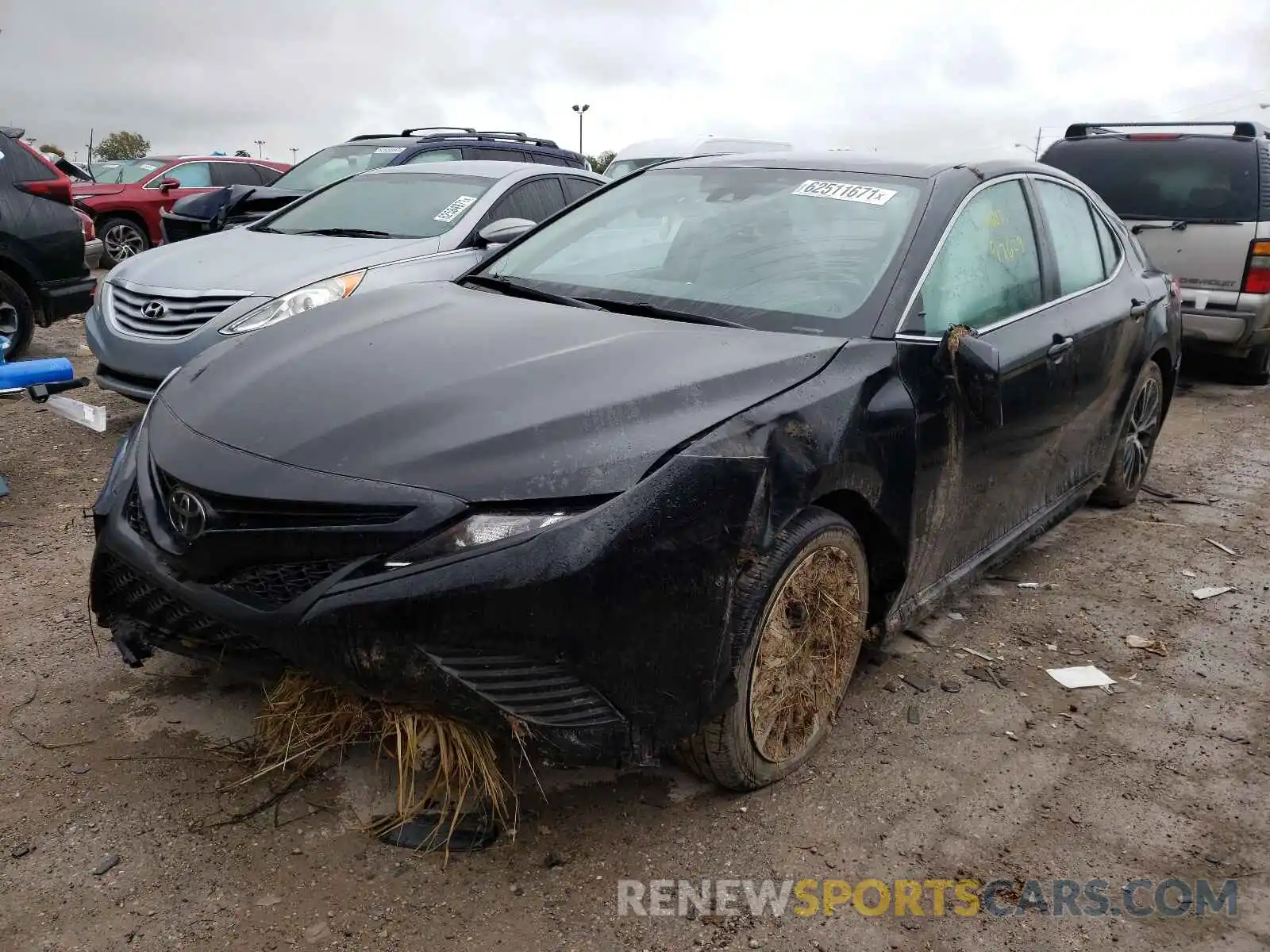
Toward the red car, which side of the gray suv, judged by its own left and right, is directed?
left

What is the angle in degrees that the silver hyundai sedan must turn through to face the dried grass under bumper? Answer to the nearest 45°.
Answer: approximately 45° to its left

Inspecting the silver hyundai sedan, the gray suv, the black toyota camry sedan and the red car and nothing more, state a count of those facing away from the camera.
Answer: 1

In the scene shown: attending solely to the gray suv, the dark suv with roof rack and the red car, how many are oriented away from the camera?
1

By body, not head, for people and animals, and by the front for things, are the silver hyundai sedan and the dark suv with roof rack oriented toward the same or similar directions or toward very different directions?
same or similar directions

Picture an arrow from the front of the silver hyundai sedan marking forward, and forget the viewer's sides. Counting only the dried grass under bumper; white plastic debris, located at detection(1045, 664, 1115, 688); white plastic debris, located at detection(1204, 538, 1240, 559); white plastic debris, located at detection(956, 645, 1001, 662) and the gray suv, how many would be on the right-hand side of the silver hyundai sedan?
0

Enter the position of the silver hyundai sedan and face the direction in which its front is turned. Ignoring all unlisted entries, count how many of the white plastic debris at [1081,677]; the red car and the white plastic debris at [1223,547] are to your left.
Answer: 2

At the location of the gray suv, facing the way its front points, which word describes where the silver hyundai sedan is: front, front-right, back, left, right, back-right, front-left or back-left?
back-left

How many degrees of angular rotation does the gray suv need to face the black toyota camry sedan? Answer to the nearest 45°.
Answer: approximately 180°

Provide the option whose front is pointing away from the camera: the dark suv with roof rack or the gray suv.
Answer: the gray suv

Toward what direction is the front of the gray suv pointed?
away from the camera

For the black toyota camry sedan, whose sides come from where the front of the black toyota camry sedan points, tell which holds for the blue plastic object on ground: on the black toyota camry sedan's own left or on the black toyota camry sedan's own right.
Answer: on the black toyota camry sedan's own right

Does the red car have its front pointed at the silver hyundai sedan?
no

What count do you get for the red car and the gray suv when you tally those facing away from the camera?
1

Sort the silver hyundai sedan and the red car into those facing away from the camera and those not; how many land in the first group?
0

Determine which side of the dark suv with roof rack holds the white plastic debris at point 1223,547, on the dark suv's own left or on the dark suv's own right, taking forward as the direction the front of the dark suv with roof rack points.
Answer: on the dark suv's own left

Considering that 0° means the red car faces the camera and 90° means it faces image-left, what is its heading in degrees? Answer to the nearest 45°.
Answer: approximately 45°

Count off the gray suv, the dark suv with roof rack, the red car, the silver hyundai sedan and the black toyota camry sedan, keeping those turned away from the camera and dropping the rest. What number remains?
1

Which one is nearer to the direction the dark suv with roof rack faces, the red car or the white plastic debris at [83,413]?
the white plastic debris

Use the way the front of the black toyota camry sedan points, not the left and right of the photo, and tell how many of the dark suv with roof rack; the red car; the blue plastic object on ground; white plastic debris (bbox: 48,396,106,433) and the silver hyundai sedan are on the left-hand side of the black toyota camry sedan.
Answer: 0

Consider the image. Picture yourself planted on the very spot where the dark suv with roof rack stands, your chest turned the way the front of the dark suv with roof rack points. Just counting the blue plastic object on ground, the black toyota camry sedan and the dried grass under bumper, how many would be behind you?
0

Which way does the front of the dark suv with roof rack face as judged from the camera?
facing the viewer and to the left of the viewer
